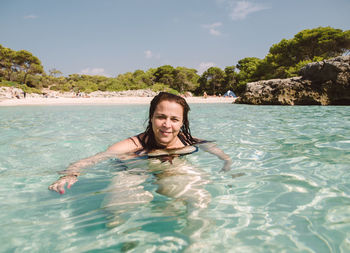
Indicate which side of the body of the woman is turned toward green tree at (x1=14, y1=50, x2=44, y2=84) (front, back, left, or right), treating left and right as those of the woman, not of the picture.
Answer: back

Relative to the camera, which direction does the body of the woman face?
toward the camera

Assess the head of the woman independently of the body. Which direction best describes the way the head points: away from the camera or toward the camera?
toward the camera

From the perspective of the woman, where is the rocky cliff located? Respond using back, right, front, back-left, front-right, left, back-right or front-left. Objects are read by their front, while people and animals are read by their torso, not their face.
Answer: back-left

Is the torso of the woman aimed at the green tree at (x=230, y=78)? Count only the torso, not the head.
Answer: no

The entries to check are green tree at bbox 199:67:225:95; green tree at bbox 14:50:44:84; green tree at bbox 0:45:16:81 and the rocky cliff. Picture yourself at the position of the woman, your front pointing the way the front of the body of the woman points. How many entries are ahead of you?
0

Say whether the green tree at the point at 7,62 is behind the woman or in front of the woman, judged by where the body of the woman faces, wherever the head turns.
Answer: behind

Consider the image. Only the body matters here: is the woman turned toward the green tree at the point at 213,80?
no

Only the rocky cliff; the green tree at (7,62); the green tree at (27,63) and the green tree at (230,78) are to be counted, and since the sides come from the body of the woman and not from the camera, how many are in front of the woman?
0
